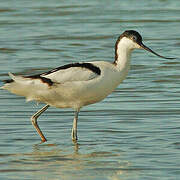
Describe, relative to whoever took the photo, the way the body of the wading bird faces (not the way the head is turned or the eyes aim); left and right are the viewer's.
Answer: facing to the right of the viewer
